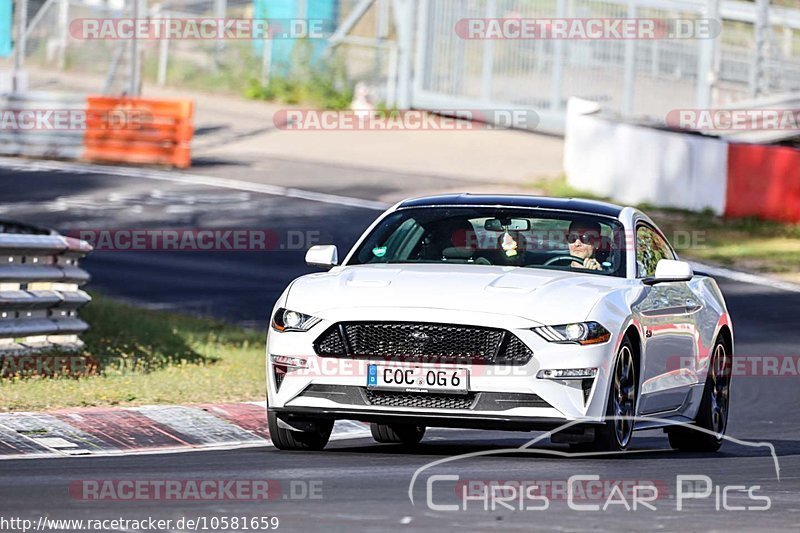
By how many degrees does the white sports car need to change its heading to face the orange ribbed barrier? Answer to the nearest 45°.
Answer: approximately 180°

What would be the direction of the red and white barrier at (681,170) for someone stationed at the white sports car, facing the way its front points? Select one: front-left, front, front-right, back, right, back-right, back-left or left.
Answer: back

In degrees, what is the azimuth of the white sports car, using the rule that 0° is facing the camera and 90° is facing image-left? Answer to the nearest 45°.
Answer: approximately 0°

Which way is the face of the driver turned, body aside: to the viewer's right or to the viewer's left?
to the viewer's left
